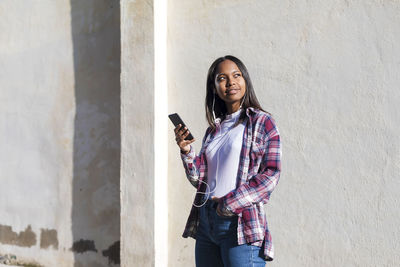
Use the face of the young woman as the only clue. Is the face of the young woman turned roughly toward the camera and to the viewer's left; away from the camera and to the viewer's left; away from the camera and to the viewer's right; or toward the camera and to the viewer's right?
toward the camera and to the viewer's right

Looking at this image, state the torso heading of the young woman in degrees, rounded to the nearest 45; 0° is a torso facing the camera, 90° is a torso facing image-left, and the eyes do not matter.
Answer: approximately 45°
